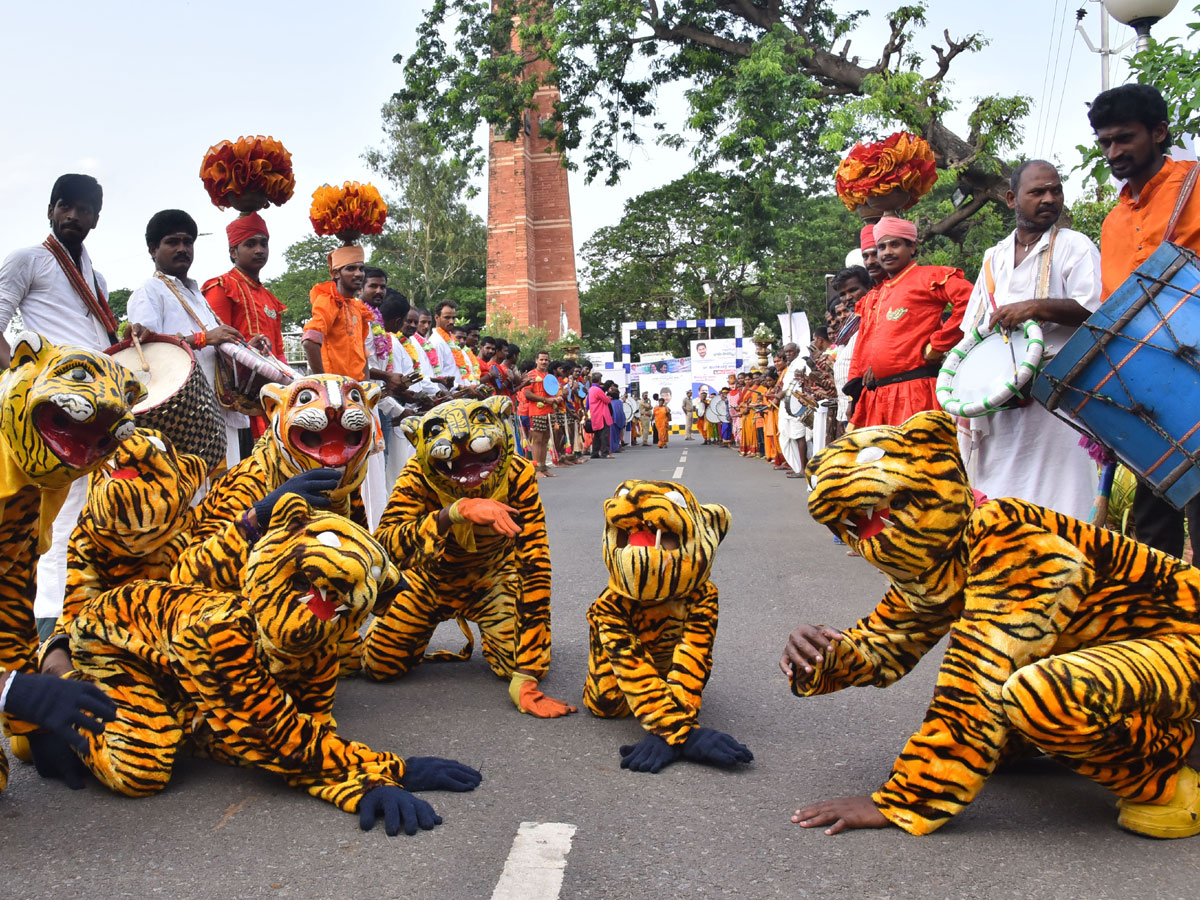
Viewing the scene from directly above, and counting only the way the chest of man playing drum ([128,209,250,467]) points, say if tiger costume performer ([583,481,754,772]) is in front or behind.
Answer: in front

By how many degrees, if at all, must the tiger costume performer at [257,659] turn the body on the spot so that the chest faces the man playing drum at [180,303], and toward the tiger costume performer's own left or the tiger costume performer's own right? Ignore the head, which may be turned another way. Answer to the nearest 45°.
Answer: approximately 135° to the tiger costume performer's own left

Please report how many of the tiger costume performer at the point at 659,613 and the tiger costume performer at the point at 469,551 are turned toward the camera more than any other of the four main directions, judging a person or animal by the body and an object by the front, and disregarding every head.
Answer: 2

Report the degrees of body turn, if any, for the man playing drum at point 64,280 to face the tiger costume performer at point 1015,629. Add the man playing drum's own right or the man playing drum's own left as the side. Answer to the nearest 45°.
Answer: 0° — they already face them

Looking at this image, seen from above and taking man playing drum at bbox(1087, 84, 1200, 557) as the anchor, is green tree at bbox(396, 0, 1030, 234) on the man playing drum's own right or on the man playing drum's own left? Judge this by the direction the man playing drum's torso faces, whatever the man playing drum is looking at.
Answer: on the man playing drum's own right

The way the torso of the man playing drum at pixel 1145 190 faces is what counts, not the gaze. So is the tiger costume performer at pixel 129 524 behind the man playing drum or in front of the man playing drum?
in front

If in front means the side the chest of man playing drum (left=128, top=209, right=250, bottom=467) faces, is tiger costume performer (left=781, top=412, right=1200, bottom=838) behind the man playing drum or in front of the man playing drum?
in front

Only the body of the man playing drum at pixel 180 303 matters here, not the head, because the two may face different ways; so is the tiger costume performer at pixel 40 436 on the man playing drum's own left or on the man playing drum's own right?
on the man playing drum's own right

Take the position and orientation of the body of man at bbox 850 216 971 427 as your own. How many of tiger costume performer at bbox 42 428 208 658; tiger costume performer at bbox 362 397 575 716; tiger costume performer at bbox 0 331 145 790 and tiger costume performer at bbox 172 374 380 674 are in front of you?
4

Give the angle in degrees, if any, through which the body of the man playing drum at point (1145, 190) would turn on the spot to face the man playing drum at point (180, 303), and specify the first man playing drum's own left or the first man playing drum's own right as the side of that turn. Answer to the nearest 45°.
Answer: approximately 45° to the first man playing drum's own right

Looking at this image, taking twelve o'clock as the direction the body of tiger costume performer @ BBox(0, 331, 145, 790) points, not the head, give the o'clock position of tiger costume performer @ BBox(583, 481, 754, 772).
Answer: tiger costume performer @ BBox(583, 481, 754, 772) is roughly at 11 o'clock from tiger costume performer @ BBox(0, 331, 145, 790).
